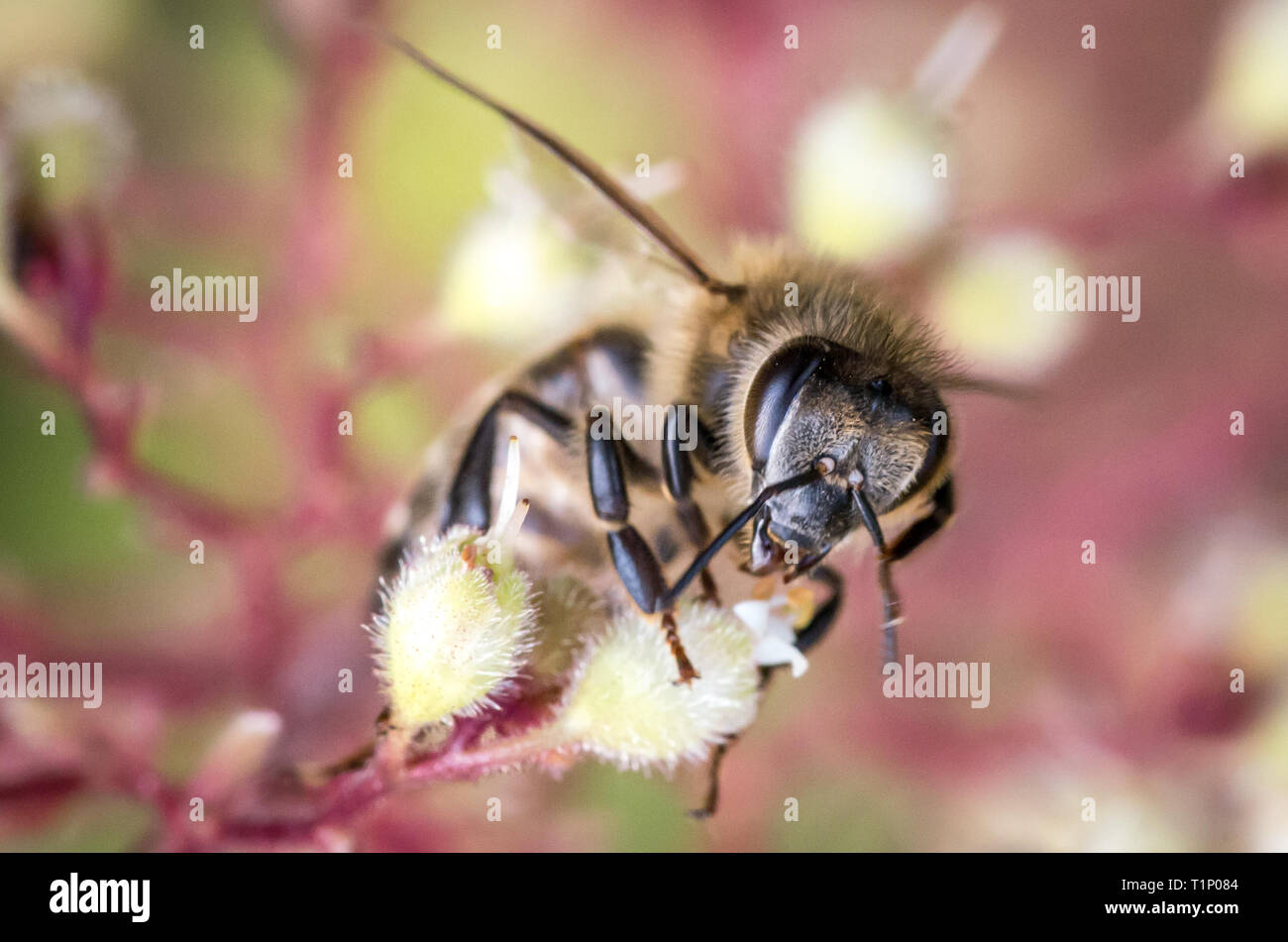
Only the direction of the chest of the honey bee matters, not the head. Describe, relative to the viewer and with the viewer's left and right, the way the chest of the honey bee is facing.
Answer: facing the viewer and to the right of the viewer
